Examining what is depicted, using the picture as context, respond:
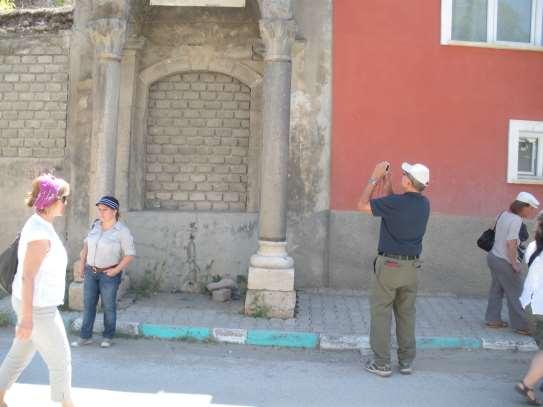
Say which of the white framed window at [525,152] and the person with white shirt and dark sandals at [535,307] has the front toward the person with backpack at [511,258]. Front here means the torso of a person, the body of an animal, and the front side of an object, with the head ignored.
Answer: the white framed window

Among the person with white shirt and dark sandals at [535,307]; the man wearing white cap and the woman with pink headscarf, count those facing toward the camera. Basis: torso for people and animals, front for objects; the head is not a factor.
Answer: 0

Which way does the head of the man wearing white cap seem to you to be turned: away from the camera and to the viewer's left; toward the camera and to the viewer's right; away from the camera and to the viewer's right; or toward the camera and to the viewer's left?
away from the camera and to the viewer's left

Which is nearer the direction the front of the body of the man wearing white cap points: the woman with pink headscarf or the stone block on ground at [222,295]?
the stone block on ground

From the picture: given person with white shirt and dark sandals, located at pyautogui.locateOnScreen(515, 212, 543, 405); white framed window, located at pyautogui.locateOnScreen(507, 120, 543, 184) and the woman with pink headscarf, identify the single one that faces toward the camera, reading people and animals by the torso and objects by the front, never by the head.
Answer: the white framed window

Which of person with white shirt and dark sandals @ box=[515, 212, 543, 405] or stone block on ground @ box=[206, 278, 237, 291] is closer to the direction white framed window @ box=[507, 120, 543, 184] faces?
the person with white shirt and dark sandals

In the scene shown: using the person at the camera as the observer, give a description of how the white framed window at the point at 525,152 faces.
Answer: facing the viewer

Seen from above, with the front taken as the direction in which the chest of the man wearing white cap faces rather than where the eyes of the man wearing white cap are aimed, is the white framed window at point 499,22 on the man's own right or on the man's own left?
on the man's own right

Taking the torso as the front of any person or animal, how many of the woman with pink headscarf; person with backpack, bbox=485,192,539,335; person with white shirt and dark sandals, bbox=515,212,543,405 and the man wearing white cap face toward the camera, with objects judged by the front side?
0

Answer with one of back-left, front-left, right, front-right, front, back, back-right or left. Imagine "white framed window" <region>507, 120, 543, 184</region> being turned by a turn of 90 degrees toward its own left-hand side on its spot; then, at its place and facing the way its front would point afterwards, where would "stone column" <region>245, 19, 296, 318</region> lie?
back-right
